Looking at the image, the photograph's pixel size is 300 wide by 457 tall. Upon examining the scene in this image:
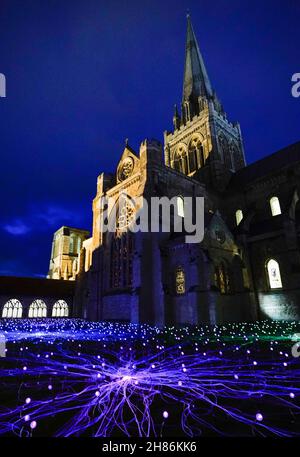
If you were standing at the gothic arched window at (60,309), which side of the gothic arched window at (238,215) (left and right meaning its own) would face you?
right

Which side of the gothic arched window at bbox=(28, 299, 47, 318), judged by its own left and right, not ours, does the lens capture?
front

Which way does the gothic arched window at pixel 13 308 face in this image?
toward the camera

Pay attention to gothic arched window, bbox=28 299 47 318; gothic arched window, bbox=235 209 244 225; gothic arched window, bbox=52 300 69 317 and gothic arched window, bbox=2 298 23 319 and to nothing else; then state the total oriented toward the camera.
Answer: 4

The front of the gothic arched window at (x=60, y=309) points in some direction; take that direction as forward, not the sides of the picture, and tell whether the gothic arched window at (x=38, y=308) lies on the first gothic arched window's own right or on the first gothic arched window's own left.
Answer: on the first gothic arched window's own right

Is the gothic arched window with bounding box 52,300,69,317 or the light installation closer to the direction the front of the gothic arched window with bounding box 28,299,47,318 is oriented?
the light installation

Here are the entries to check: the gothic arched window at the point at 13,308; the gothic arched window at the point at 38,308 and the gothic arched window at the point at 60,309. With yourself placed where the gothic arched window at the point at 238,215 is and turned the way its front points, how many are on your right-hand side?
3

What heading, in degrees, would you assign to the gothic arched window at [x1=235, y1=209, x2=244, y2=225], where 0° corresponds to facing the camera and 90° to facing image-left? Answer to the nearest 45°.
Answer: approximately 0°

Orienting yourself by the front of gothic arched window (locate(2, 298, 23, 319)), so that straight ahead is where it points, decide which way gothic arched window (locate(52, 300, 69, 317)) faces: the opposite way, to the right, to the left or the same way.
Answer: the same way

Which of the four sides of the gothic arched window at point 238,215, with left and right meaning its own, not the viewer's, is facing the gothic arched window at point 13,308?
right

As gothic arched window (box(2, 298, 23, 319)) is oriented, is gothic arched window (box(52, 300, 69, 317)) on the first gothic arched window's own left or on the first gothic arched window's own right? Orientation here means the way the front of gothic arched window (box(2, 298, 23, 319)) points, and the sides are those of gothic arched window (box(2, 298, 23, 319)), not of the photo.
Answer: on the first gothic arched window's own left

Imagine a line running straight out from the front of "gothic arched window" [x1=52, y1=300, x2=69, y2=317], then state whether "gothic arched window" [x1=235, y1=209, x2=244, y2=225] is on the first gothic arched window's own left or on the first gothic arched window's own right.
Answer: on the first gothic arched window's own left

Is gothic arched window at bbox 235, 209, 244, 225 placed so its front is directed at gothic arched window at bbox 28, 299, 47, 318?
no

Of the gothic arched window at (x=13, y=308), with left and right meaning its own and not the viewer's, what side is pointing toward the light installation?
front
